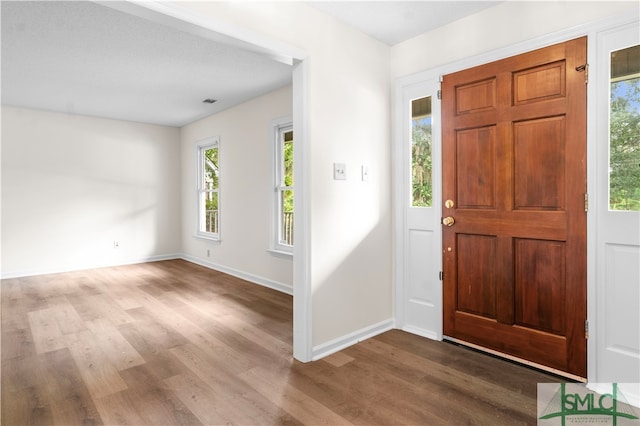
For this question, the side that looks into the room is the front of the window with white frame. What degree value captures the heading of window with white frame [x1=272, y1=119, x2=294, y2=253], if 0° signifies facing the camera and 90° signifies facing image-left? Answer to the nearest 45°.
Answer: approximately 45°

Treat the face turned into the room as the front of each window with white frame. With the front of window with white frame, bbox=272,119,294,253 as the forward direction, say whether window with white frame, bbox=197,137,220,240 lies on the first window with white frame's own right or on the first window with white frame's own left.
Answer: on the first window with white frame's own right

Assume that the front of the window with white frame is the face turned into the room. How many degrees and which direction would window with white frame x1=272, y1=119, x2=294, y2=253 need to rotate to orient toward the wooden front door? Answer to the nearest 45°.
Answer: approximately 90° to its left

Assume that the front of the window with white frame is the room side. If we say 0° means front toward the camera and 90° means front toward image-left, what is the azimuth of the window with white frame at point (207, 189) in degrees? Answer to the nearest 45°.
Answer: approximately 45°
